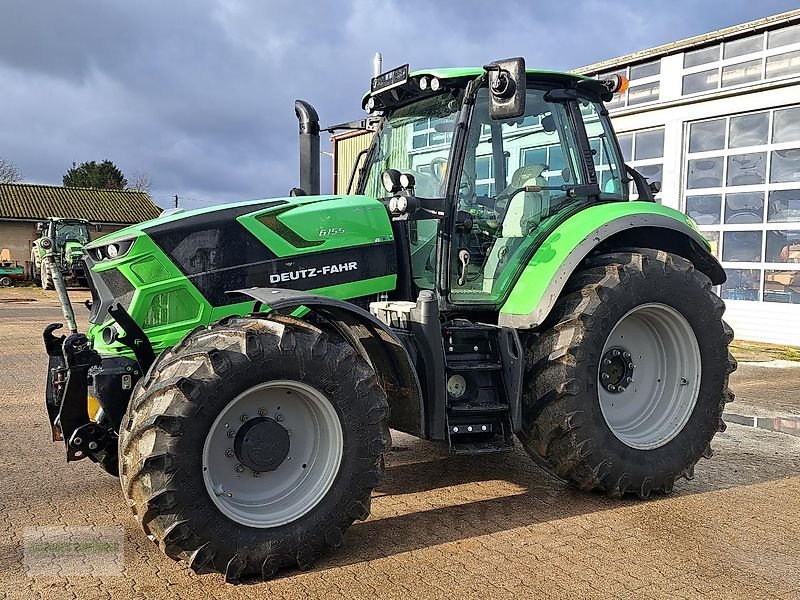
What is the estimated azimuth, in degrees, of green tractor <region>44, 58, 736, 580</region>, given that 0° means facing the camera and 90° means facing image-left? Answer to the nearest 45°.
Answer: approximately 45°
